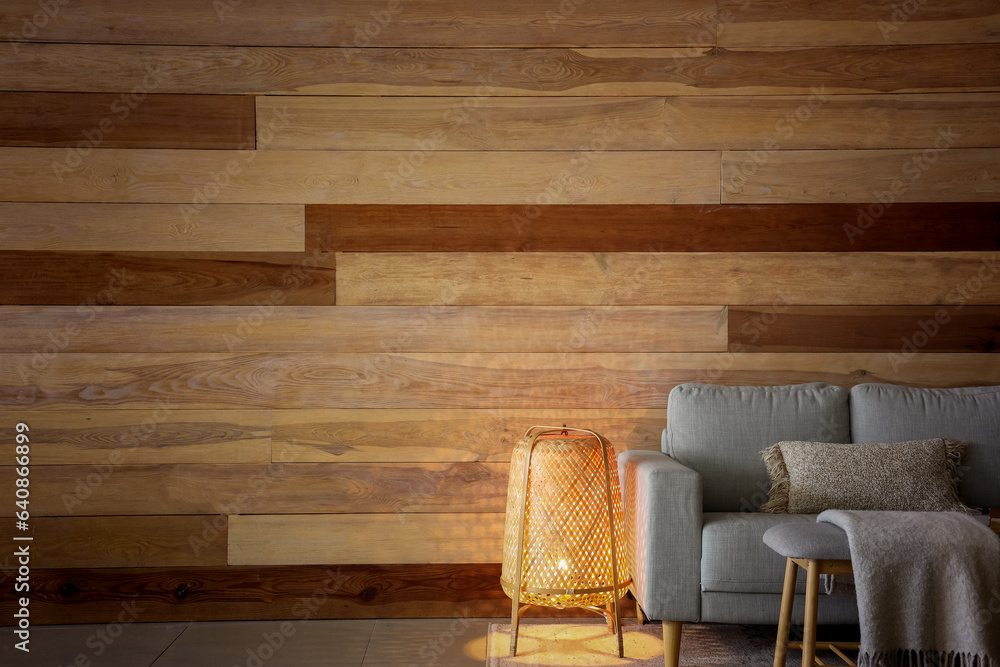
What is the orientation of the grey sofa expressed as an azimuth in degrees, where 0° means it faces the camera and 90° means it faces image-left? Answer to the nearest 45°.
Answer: approximately 0°

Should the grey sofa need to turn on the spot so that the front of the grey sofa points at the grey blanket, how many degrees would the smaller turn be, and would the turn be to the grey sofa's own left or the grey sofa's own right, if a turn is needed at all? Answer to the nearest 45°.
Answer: approximately 45° to the grey sofa's own left

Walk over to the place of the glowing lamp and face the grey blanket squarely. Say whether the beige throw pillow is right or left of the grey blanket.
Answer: left
